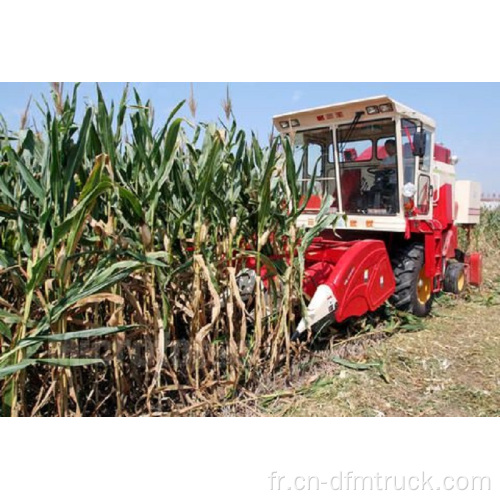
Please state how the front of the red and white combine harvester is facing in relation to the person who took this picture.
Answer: facing the viewer and to the left of the viewer
